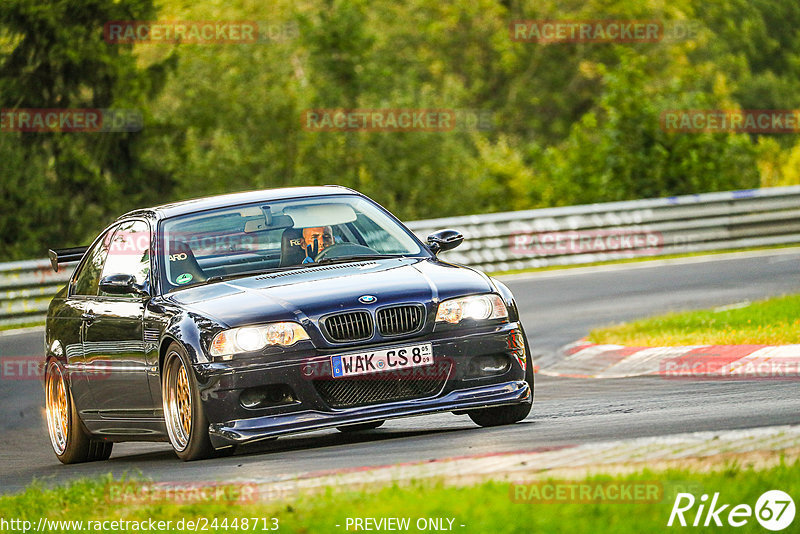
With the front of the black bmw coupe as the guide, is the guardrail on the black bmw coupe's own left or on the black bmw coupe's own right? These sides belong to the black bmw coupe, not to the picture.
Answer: on the black bmw coupe's own left

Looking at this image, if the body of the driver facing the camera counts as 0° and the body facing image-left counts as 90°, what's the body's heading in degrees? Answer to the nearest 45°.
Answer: approximately 315°

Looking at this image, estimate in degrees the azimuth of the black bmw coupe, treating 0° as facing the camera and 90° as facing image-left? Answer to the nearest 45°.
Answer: approximately 315°
